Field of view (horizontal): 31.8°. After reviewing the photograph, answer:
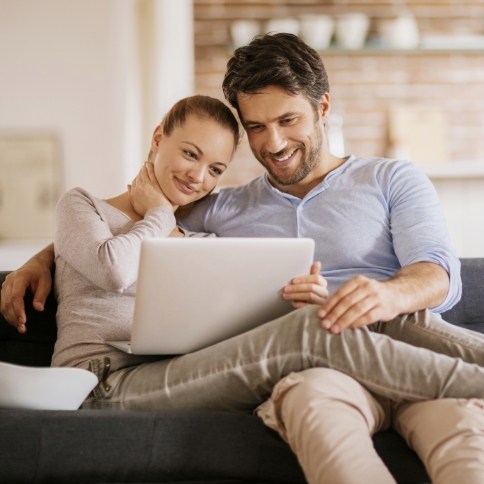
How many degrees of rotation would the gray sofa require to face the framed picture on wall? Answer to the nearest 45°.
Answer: approximately 180°

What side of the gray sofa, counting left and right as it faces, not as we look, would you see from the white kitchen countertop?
back

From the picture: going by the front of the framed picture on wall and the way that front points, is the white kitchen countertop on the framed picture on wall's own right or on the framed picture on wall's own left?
on the framed picture on wall's own left

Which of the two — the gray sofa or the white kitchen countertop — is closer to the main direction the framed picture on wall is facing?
the gray sofa

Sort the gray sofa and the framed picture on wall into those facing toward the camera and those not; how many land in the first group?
2

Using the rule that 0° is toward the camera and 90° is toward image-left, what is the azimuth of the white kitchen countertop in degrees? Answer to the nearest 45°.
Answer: approximately 0°

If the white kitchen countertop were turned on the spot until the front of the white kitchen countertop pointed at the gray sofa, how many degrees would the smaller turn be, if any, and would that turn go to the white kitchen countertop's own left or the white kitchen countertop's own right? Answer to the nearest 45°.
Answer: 0° — it already faces it

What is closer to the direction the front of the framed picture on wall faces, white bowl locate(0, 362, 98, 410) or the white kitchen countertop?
the white bowl

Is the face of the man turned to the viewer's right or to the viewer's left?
to the viewer's left

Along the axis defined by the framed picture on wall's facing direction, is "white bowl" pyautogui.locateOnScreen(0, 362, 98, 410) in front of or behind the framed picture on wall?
in front

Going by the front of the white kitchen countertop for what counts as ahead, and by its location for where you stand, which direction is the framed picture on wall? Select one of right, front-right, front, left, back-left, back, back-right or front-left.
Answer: right
